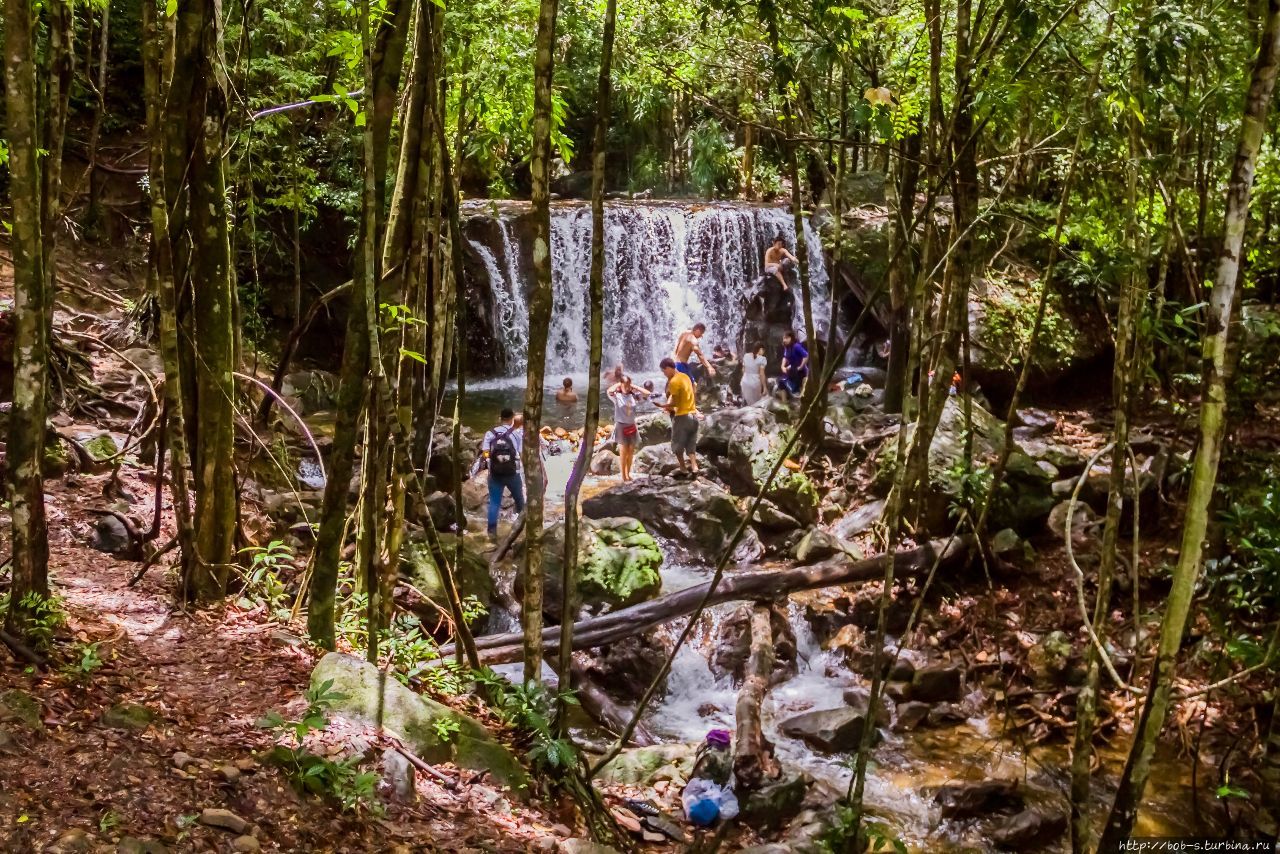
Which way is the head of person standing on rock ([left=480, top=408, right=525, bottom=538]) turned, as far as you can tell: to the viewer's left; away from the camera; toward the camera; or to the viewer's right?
away from the camera

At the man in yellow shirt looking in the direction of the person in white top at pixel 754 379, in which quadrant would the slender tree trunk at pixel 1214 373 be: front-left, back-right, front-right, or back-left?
back-right

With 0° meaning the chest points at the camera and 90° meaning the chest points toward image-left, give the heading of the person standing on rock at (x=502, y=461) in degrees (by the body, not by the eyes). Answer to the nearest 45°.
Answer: approximately 180°

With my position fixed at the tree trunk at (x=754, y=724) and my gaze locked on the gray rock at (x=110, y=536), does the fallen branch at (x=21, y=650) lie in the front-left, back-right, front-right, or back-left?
front-left

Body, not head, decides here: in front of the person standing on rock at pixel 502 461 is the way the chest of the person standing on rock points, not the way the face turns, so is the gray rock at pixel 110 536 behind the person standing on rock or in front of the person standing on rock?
behind

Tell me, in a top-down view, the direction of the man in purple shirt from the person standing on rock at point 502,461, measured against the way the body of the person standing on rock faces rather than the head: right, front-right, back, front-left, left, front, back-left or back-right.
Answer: front-right

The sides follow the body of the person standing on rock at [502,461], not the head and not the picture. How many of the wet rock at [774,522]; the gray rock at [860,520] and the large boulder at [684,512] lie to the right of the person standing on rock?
3

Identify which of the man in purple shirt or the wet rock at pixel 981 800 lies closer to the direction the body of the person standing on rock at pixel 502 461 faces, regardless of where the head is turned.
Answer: the man in purple shirt
